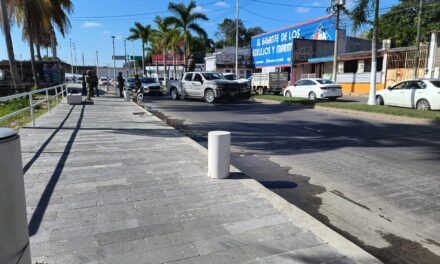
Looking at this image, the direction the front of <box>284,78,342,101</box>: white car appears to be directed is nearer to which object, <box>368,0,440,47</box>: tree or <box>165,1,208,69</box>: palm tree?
the palm tree

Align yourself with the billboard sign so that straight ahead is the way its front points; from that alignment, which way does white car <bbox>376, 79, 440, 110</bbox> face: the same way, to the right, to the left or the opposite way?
to the right

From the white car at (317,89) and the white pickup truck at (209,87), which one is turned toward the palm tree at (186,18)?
the white car

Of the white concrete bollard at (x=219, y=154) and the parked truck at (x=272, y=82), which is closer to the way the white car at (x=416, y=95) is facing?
the parked truck

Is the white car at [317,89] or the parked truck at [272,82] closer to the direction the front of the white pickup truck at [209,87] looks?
the white car

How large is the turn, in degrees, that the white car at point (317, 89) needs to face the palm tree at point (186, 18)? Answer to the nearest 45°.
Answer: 0° — it already faces it

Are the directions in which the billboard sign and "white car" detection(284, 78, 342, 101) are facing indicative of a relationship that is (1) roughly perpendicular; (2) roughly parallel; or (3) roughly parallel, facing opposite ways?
roughly perpendicular

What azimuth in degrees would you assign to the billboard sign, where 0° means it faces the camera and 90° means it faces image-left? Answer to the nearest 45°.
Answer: approximately 45°

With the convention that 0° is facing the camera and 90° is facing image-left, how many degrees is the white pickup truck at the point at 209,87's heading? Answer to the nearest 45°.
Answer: approximately 315°

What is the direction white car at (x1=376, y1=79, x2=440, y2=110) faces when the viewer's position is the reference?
facing away from the viewer and to the left of the viewer
